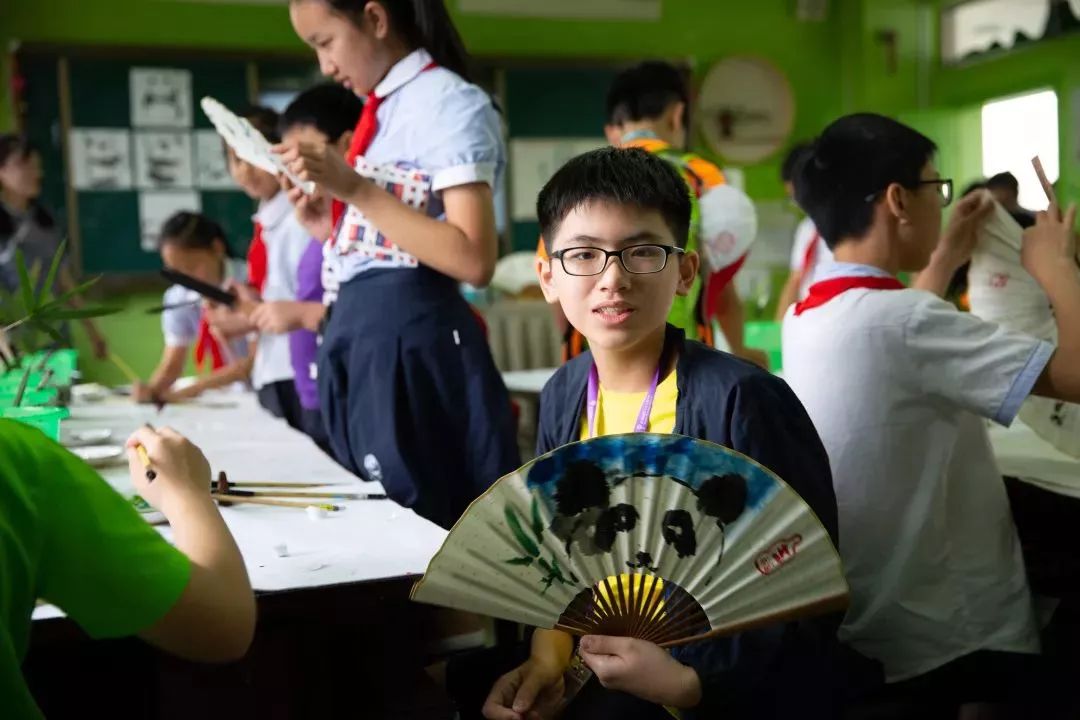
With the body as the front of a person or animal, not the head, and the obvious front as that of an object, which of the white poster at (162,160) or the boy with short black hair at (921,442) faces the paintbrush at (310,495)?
the white poster

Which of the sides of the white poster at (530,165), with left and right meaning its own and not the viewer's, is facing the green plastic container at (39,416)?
front

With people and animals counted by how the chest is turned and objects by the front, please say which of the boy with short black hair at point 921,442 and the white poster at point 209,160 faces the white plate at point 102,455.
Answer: the white poster

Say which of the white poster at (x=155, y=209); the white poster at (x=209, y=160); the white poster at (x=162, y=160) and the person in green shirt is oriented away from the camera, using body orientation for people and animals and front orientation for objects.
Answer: the person in green shirt

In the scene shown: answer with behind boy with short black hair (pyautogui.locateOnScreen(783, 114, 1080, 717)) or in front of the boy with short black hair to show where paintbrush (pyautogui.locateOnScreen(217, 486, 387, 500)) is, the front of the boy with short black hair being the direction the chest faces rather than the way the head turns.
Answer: behind

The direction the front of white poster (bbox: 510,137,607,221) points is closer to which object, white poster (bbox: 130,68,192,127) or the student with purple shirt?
the student with purple shirt

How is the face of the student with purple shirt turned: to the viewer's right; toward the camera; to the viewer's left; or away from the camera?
to the viewer's left

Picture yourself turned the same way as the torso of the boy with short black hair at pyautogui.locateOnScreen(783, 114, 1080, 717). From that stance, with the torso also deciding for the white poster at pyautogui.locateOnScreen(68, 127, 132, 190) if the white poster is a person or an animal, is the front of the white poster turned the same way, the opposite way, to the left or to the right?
to the right

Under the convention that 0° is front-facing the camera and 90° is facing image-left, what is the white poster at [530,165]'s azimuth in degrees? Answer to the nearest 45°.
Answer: approximately 0°

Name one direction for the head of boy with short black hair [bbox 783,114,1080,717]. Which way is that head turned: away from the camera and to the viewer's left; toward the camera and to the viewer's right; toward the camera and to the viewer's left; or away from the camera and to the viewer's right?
away from the camera and to the viewer's right

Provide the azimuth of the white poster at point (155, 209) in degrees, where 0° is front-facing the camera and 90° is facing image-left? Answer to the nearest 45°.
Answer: approximately 0°

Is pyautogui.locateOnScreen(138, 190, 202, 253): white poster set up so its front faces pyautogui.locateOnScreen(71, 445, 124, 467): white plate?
yes
